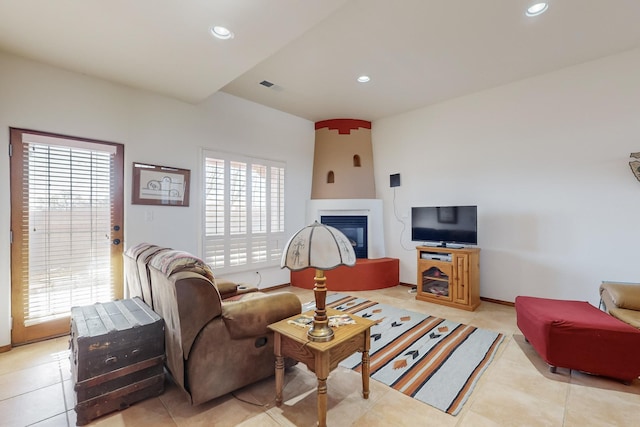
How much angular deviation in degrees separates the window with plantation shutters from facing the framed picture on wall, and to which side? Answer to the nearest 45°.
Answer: approximately 90° to its right

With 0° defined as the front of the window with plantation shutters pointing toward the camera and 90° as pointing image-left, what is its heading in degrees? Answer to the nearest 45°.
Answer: approximately 315°

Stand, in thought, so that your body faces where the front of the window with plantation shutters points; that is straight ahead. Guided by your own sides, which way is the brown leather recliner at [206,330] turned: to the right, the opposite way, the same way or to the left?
to the left

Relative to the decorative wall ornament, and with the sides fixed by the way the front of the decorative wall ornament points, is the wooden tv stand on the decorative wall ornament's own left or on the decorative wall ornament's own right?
on the decorative wall ornament's own right

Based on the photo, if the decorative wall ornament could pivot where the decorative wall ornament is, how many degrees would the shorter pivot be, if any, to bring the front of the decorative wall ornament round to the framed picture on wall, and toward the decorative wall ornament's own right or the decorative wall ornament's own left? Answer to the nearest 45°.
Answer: approximately 45° to the decorative wall ornament's own right

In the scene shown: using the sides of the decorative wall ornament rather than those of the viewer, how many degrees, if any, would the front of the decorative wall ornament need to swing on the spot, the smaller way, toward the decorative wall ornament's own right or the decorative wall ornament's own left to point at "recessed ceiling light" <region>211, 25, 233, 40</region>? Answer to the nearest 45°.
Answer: approximately 45° to the decorative wall ornament's own right

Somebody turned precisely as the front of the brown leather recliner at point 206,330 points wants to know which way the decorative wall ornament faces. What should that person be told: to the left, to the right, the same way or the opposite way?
the opposite way

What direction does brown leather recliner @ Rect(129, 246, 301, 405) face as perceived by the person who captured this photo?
facing away from the viewer and to the right of the viewer

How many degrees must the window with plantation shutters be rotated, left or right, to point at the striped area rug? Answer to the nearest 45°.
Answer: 0° — it already faces it
